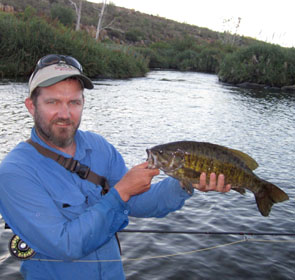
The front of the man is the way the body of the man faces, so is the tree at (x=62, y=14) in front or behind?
behind

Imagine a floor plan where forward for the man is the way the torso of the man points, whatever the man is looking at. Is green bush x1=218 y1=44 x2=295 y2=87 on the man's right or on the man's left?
on the man's left

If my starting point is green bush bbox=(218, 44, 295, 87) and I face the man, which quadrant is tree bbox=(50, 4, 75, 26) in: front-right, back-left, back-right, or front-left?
back-right

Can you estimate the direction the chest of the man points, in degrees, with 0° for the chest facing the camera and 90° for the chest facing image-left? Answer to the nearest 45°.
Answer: approximately 315°

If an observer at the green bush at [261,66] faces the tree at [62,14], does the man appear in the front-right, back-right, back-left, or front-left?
back-left
